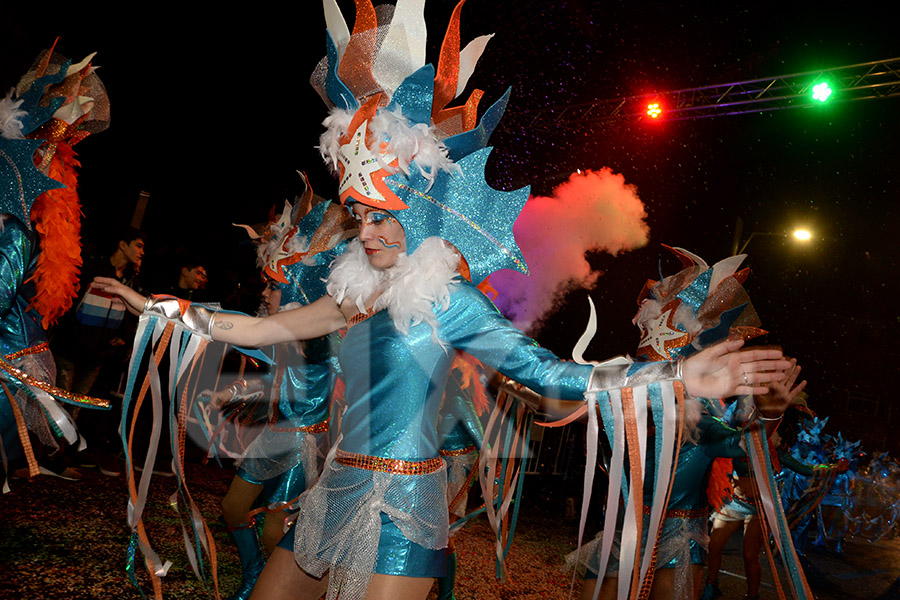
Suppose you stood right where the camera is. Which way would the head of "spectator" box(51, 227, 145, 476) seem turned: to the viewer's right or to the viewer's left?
to the viewer's right

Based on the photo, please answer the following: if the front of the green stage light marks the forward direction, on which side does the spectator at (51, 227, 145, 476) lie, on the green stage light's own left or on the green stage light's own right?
on the green stage light's own right

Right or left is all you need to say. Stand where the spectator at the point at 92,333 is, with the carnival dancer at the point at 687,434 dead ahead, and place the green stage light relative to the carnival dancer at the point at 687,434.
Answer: left
